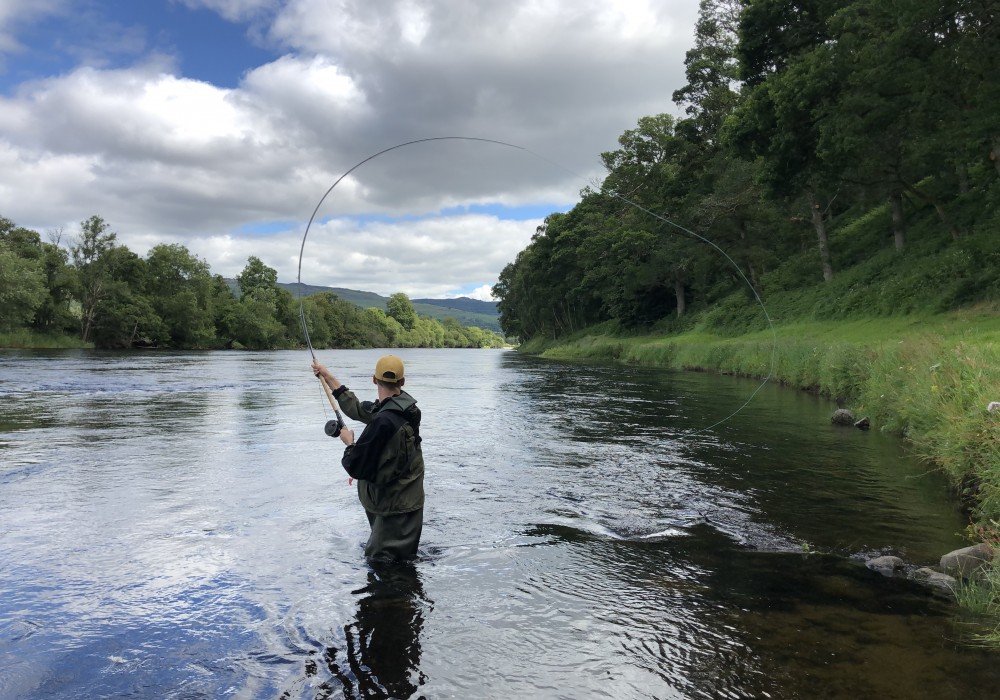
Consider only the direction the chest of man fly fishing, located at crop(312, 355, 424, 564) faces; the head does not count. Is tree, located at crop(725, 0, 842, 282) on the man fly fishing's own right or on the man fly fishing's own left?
on the man fly fishing's own right

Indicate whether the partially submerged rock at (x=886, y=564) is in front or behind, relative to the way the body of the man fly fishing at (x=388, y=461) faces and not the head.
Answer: behind

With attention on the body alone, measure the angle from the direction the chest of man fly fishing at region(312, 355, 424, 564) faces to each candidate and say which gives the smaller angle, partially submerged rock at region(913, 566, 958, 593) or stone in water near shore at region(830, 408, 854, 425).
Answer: the stone in water near shore

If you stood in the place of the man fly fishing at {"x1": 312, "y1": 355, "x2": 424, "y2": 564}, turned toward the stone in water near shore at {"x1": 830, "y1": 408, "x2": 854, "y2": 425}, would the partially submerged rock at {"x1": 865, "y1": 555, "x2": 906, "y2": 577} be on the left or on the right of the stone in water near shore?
right

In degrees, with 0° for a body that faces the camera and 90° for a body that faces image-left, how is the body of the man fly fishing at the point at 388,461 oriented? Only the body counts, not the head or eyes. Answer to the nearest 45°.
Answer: approximately 135°

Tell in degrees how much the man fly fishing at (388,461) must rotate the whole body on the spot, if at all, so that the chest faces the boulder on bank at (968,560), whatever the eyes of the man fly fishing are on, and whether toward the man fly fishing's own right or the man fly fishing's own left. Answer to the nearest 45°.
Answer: approximately 135° to the man fly fishing's own right
